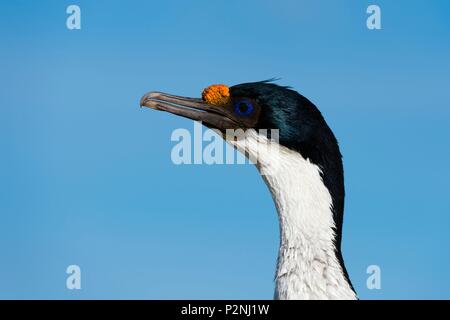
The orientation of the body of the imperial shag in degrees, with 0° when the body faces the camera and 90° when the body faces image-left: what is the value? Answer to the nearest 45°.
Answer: approximately 90°
